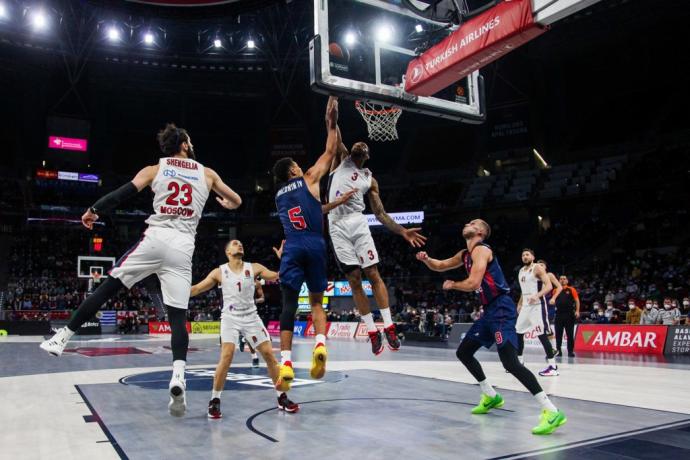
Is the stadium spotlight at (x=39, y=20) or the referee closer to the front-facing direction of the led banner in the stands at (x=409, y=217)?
the referee

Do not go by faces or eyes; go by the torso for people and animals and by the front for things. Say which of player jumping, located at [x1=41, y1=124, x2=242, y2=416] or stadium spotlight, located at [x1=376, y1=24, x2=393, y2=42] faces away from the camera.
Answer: the player jumping

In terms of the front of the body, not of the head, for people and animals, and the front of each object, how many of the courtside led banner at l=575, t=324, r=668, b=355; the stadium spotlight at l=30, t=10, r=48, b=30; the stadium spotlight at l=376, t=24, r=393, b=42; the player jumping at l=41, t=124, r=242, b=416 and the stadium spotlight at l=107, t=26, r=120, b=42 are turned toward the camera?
4

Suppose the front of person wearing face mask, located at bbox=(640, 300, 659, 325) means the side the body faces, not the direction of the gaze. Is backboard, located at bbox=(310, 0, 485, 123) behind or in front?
in front

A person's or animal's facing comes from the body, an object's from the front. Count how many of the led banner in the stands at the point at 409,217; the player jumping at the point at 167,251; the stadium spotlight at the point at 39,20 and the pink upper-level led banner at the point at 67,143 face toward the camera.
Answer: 3

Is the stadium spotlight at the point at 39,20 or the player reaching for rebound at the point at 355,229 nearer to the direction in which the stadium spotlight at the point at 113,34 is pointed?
the player reaching for rebound

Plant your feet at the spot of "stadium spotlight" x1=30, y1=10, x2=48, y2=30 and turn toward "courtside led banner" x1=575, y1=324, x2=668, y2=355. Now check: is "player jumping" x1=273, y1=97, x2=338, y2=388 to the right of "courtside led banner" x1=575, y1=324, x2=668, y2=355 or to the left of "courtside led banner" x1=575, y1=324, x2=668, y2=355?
right

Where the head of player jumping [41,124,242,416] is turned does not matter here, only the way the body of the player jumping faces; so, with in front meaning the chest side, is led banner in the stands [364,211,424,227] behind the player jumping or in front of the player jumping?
in front

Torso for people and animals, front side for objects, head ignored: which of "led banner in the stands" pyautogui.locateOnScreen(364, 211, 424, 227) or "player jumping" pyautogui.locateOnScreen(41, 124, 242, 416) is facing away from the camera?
the player jumping
